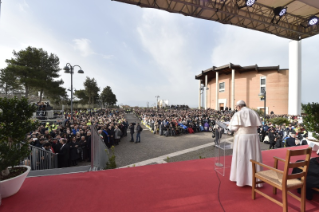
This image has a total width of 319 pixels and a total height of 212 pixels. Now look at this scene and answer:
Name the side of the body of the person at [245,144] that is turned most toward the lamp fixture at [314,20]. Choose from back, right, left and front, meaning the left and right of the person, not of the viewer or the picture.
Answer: right

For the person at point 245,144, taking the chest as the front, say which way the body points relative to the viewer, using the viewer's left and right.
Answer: facing away from the viewer and to the left of the viewer

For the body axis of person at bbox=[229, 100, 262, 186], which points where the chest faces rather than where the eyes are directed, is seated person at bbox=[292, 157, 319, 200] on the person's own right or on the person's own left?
on the person's own right

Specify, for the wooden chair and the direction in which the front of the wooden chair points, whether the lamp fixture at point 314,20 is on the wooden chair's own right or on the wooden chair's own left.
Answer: on the wooden chair's own right

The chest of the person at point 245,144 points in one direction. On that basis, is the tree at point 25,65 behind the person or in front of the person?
in front

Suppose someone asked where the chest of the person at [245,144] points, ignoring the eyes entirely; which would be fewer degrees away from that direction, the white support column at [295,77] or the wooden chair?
the white support column

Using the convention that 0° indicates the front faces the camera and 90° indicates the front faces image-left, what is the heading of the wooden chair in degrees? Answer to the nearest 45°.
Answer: approximately 135°

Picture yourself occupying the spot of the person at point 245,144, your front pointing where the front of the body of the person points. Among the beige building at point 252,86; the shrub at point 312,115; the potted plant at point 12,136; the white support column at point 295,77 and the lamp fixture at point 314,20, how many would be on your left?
1

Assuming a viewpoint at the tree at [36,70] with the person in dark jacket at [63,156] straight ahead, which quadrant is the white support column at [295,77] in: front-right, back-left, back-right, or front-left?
front-left

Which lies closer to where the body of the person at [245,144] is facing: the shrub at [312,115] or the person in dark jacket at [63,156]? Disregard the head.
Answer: the person in dark jacket

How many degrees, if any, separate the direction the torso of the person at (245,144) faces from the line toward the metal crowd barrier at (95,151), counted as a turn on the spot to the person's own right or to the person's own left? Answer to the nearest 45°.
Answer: approximately 45° to the person's own left
